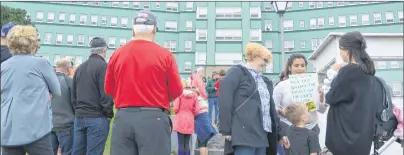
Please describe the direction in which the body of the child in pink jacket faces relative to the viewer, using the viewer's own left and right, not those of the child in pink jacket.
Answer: facing away from the viewer

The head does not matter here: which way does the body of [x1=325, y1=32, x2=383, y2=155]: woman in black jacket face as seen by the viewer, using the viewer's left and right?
facing away from the viewer and to the left of the viewer

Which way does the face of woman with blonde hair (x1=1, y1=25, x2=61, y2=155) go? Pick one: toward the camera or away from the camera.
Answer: away from the camera

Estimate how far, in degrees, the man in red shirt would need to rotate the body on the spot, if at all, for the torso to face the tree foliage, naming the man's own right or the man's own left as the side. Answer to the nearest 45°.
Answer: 0° — they already face it

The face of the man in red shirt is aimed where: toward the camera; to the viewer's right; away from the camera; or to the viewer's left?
away from the camera

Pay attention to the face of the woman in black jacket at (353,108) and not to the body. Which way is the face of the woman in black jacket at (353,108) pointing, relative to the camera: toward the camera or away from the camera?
away from the camera

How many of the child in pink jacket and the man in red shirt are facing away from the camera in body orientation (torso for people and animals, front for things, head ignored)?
2

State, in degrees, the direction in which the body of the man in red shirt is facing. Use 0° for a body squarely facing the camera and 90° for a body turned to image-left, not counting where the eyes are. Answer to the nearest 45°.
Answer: approximately 180°

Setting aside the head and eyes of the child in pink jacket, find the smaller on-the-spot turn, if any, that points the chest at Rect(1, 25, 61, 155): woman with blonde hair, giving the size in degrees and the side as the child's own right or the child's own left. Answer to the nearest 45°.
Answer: approximately 180°
